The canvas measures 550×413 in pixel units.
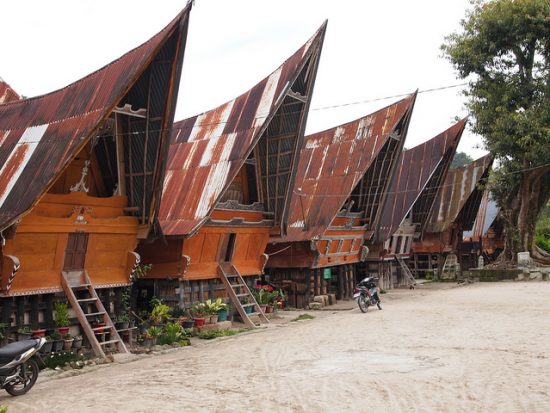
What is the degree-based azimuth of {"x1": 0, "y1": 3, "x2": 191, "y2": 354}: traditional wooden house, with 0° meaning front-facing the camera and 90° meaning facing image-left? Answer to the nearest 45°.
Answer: approximately 315°

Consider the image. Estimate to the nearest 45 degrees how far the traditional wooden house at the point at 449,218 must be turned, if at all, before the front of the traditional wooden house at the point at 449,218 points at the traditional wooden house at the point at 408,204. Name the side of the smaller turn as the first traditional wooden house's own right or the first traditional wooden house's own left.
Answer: approximately 45° to the first traditional wooden house's own right

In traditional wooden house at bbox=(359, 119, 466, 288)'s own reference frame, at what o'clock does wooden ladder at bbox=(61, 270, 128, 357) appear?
The wooden ladder is roughly at 2 o'clock from the traditional wooden house.

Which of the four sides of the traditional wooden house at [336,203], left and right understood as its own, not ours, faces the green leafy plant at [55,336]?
right

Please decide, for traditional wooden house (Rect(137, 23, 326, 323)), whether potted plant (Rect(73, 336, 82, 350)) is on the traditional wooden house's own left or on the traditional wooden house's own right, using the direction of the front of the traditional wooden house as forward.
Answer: on the traditional wooden house's own right
